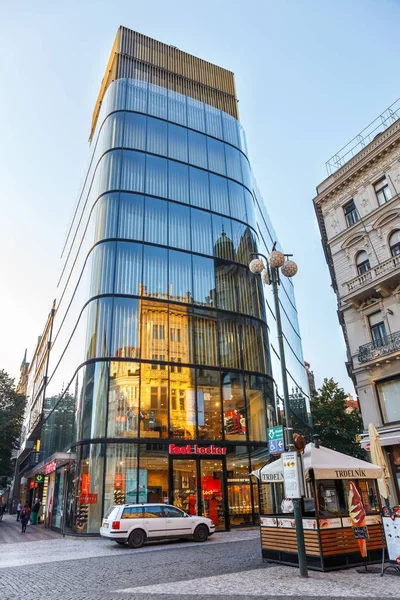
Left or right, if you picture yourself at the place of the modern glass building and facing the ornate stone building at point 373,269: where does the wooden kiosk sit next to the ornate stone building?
right

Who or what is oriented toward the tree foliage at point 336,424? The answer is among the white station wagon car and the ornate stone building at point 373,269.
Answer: the white station wagon car

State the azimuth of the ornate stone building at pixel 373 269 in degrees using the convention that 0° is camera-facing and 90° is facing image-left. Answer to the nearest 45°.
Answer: approximately 45°

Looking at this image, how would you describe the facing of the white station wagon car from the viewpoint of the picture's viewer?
facing away from the viewer and to the right of the viewer

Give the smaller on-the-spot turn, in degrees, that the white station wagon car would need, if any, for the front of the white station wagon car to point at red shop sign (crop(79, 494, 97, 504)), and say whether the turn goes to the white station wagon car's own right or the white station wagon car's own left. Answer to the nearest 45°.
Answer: approximately 90° to the white station wagon car's own left

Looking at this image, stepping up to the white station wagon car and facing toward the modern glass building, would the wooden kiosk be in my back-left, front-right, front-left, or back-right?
back-right

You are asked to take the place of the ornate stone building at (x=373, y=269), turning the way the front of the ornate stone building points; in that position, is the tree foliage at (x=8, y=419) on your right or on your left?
on your right

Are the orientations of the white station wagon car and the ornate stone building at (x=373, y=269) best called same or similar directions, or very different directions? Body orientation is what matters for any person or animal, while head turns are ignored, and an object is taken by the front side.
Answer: very different directions

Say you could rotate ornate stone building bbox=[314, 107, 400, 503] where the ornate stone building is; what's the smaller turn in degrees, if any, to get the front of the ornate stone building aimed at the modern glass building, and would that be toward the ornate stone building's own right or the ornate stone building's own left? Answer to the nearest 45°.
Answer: approximately 45° to the ornate stone building's own right
